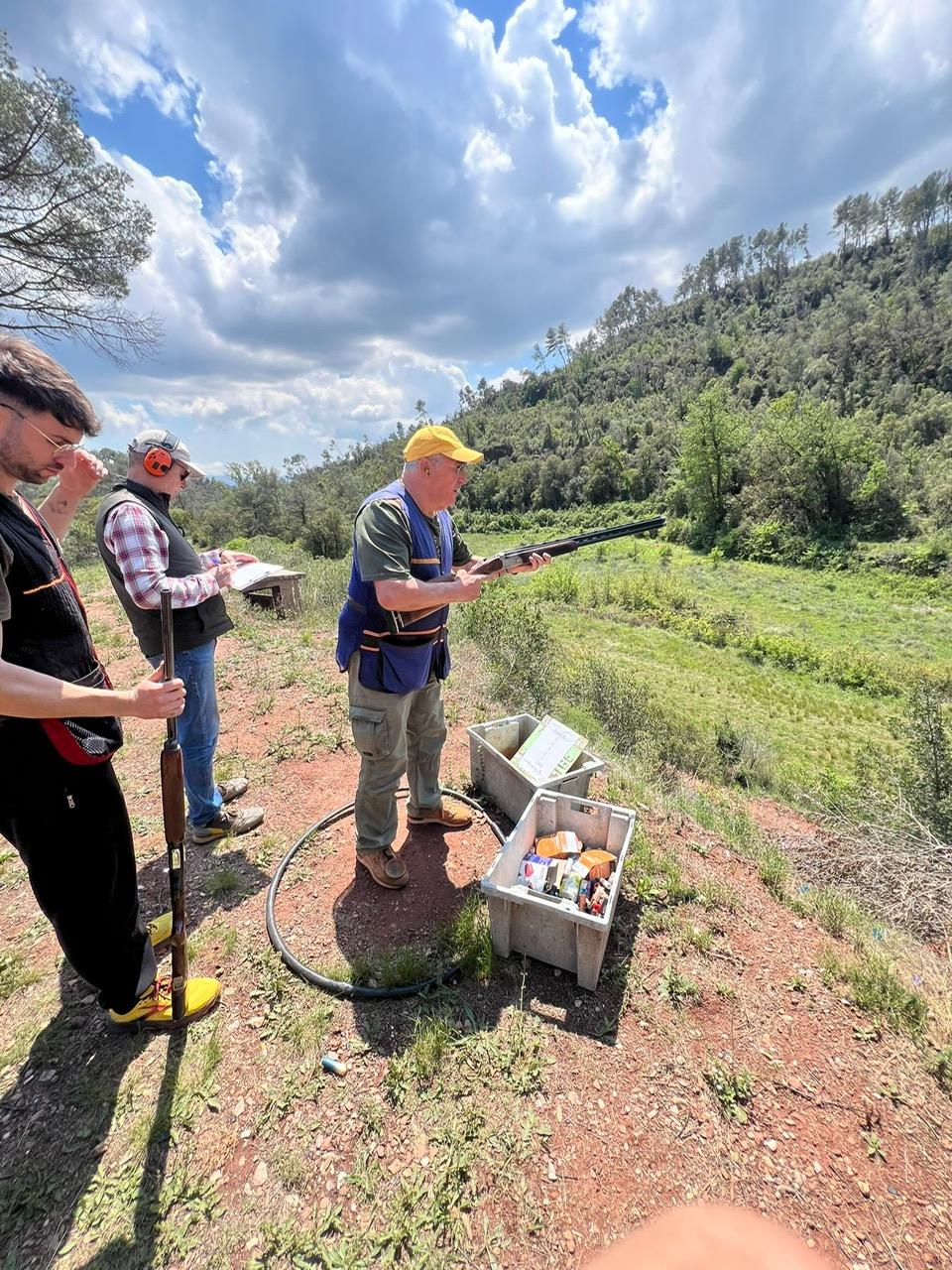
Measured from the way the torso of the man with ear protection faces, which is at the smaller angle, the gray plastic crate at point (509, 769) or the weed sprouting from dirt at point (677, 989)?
the gray plastic crate

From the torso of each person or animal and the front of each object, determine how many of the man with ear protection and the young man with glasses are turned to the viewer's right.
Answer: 2

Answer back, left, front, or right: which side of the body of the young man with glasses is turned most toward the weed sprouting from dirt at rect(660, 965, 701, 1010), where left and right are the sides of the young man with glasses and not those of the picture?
front

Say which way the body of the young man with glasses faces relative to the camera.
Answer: to the viewer's right

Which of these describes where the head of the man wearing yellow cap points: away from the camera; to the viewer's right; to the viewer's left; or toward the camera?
to the viewer's right

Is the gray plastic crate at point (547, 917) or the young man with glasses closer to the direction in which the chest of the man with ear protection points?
the gray plastic crate

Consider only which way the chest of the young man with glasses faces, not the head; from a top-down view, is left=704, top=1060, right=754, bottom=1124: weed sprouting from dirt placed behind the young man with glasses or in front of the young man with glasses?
in front

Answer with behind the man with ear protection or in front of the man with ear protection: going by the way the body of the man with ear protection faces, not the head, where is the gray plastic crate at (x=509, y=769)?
in front

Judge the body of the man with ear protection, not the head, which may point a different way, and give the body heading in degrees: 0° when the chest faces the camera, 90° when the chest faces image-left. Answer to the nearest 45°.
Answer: approximately 270°

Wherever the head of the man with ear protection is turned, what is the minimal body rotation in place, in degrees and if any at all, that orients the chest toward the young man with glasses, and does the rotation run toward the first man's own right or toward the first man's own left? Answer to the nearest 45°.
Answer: approximately 90° to the first man's own right

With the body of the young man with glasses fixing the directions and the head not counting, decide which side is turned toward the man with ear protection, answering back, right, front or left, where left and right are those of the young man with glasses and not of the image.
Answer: left

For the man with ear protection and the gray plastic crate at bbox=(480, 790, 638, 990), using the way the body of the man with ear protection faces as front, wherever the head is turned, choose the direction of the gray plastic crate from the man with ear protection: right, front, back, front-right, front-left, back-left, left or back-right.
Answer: front-right

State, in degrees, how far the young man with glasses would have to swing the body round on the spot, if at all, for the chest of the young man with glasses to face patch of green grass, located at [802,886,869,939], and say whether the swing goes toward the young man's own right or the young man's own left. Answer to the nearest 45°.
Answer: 0° — they already face it

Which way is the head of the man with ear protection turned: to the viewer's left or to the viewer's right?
to the viewer's right

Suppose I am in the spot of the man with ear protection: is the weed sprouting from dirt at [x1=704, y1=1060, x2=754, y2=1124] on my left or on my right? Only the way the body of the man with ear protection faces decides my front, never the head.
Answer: on my right

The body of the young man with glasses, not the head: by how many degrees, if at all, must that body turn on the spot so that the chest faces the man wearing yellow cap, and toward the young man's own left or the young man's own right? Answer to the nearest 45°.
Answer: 0° — they already face them
